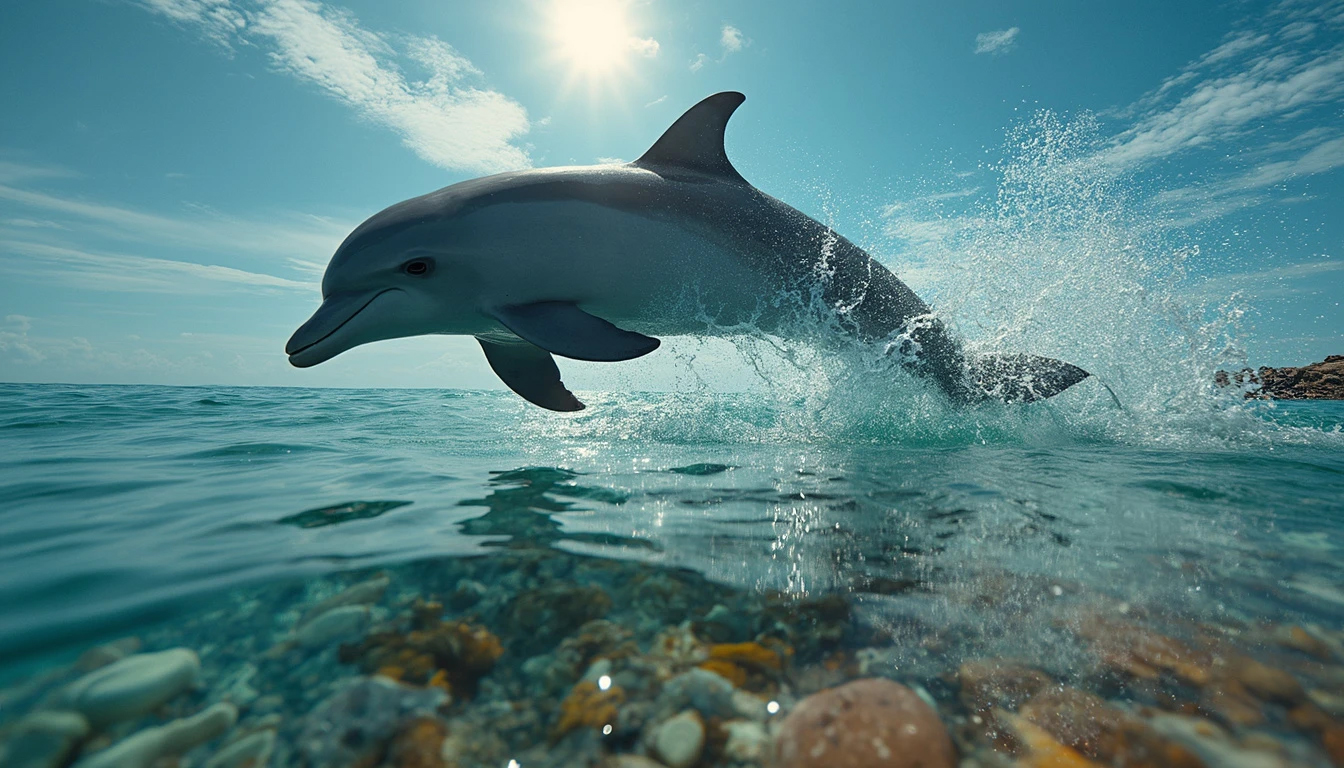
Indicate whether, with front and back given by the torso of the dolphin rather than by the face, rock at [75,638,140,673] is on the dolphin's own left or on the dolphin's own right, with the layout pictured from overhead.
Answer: on the dolphin's own left

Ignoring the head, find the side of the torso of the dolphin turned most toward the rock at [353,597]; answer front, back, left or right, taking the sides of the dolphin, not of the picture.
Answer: left

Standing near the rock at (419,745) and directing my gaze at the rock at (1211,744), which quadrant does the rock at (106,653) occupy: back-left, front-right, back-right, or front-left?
back-left

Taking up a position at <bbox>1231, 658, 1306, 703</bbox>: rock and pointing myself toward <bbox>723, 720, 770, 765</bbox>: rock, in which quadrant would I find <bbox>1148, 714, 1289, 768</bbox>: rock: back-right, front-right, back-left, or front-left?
front-left

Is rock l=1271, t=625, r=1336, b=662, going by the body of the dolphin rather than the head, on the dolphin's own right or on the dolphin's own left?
on the dolphin's own left

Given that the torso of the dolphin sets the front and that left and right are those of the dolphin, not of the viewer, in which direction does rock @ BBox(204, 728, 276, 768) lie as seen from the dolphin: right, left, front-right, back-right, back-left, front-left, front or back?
left

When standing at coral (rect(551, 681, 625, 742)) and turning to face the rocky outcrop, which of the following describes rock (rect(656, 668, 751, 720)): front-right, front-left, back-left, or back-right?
front-right

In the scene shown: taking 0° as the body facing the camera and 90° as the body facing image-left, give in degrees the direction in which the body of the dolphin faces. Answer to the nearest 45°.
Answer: approximately 90°

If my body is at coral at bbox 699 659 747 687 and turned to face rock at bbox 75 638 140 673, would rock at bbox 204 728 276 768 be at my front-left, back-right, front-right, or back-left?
front-left

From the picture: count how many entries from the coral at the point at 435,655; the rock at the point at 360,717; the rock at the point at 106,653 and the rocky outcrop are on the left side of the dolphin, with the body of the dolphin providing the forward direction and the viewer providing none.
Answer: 3

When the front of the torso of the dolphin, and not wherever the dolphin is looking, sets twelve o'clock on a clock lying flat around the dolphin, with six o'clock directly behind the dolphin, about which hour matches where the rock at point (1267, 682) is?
The rock is roughly at 8 o'clock from the dolphin.

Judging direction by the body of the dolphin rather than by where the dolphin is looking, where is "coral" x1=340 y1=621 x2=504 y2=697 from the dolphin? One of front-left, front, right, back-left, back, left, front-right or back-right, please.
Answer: left

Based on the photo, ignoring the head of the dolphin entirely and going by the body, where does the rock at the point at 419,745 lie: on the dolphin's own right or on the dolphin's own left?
on the dolphin's own left

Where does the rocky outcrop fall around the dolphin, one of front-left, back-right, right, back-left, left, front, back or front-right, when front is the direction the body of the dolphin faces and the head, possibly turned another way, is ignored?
back-right

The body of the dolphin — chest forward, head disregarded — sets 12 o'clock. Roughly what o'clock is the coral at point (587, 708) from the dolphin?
The coral is roughly at 9 o'clock from the dolphin.

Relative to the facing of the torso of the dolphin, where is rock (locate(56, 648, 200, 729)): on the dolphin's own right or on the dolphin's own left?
on the dolphin's own left

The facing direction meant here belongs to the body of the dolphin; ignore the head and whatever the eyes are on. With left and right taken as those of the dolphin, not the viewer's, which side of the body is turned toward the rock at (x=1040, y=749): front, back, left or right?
left
